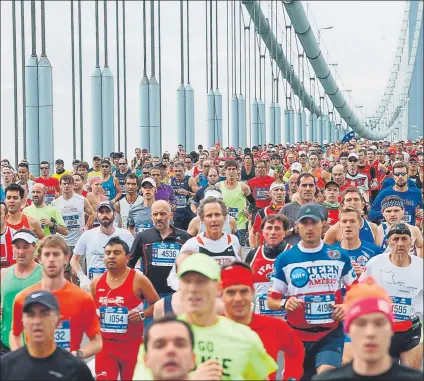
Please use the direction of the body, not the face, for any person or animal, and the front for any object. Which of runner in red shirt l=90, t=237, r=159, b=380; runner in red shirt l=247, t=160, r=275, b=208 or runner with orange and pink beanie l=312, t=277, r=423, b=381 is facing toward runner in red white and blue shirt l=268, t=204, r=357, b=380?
runner in red shirt l=247, t=160, r=275, b=208

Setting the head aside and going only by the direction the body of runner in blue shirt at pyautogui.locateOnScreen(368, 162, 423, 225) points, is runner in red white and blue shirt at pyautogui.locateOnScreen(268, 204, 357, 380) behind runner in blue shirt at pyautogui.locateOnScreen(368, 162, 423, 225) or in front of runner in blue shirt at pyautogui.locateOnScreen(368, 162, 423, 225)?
in front

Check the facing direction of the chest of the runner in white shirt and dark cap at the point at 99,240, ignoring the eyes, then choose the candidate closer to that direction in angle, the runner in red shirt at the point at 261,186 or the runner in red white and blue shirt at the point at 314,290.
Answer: the runner in red white and blue shirt

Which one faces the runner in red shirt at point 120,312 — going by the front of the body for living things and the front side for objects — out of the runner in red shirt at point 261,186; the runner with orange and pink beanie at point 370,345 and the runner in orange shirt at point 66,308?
the runner in red shirt at point 261,186

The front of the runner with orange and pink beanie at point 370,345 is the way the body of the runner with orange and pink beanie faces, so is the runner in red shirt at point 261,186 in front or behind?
behind

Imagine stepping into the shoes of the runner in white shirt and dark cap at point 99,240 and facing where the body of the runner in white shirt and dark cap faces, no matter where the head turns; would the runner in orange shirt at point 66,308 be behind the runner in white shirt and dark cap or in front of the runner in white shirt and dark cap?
in front

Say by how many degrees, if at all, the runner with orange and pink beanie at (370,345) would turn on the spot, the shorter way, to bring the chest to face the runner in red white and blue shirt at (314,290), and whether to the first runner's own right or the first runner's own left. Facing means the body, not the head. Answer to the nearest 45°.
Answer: approximately 180°
